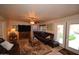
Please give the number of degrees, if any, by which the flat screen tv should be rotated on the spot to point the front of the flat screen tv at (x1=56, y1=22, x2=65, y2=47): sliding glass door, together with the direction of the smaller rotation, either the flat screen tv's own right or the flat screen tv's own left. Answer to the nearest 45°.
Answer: approximately 90° to the flat screen tv's own left

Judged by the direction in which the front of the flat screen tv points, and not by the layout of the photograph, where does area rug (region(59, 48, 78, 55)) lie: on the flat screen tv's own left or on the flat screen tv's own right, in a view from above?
on the flat screen tv's own left
